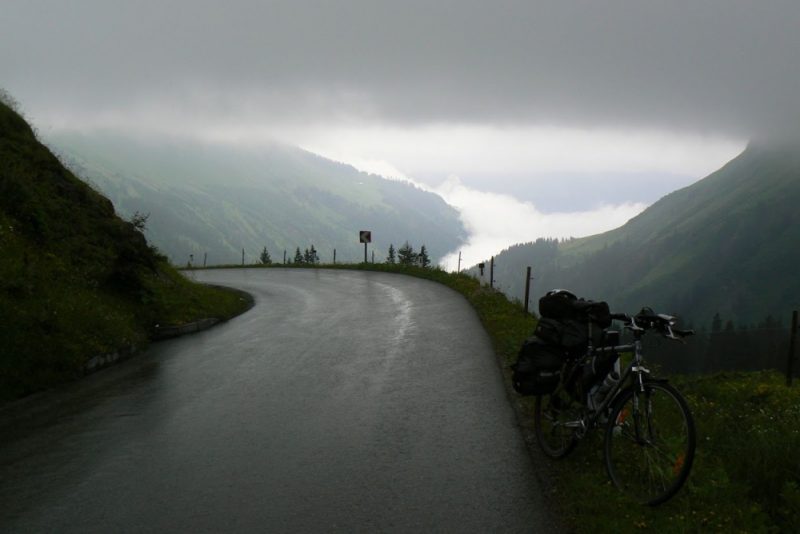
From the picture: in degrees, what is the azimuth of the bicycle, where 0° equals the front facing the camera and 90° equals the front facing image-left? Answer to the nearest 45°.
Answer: approximately 315°

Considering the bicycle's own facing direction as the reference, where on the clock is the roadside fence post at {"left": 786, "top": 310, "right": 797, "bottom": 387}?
The roadside fence post is roughly at 8 o'clock from the bicycle.
